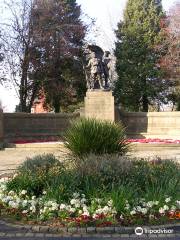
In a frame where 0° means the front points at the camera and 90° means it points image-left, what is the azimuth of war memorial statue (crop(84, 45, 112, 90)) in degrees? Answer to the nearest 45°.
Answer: approximately 0°

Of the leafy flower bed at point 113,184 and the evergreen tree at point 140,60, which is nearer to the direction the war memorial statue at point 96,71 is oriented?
the leafy flower bed

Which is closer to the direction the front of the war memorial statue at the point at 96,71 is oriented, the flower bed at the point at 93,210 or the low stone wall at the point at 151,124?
the flower bed

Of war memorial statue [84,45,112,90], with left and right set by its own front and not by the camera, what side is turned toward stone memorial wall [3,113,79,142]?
right

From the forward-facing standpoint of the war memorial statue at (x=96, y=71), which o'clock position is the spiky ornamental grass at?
The spiky ornamental grass is roughly at 12 o'clock from the war memorial statue.

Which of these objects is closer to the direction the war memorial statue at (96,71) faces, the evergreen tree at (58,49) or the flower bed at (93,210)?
the flower bed

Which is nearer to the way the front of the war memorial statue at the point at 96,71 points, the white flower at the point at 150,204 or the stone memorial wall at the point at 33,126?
the white flower

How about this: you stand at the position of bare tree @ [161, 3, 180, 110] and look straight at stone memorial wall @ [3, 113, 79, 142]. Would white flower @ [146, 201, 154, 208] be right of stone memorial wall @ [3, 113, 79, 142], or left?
left

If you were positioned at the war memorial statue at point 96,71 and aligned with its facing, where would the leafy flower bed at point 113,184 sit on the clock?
The leafy flower bed is roughly at 12 o'clock from the war memorial statue.
